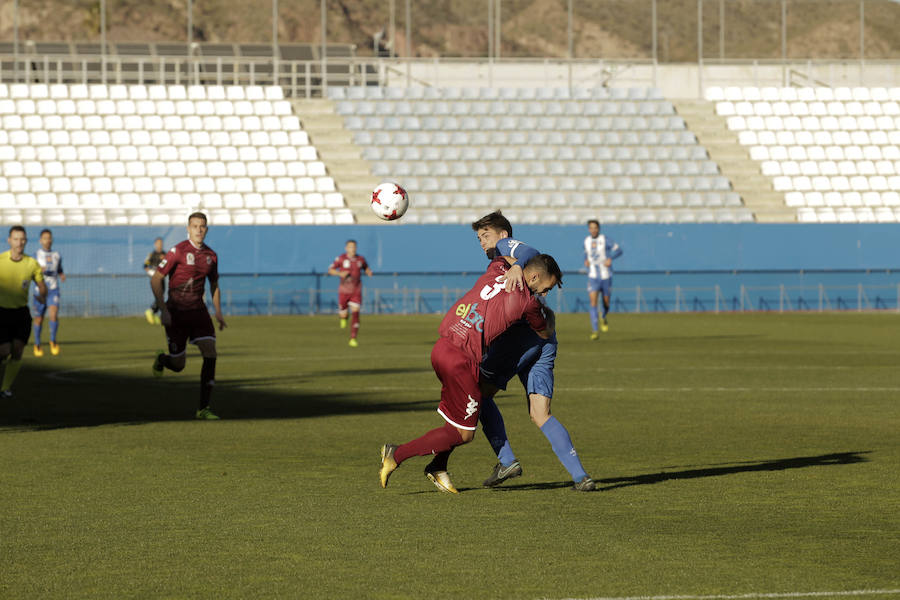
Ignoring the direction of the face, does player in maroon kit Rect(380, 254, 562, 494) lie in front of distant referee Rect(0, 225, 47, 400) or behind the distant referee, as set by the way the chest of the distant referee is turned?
in front

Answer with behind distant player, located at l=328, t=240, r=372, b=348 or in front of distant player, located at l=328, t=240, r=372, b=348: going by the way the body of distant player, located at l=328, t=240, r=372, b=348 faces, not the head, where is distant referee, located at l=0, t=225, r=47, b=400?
in front

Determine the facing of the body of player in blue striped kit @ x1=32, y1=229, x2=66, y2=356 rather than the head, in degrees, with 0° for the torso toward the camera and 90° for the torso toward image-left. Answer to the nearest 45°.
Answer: approximately 0°

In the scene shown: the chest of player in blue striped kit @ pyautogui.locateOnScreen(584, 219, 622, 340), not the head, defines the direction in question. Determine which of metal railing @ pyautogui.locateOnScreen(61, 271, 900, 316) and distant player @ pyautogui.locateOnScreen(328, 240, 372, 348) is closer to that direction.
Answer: the distant player

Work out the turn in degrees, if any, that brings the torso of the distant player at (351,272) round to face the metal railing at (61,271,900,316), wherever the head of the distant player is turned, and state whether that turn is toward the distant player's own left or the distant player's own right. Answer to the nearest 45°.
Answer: approximately 135° to the distant player's own left

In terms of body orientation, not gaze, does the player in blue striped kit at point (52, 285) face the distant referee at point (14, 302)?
yes

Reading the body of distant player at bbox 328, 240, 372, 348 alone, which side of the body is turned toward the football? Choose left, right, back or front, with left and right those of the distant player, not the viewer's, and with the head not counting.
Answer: front

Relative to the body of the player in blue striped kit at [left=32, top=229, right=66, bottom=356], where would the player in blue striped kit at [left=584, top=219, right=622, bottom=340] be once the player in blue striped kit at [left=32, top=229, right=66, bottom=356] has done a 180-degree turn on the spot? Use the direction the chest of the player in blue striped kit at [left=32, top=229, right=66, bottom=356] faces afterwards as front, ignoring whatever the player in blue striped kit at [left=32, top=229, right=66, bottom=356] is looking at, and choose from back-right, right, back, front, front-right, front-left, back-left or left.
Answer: right
